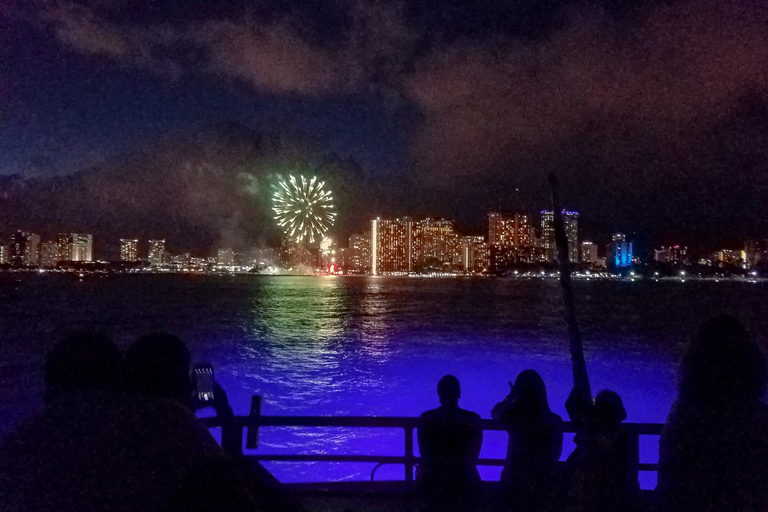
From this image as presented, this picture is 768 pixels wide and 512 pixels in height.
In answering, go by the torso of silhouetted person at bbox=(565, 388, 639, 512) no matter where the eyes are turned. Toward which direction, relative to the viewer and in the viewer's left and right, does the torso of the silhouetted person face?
facing away from the viewer

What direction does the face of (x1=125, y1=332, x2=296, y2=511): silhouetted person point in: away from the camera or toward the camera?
away from the camera

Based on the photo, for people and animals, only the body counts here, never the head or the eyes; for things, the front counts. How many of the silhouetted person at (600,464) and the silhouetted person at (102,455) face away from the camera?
2

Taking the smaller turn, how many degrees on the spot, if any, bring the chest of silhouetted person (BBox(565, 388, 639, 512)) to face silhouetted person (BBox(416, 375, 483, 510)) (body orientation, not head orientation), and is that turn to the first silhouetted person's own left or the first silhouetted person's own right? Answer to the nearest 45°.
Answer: approximately 45° to the first silhouetted person's own left

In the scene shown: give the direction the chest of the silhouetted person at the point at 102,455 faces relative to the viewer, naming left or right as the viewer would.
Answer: facing away from the viewer
